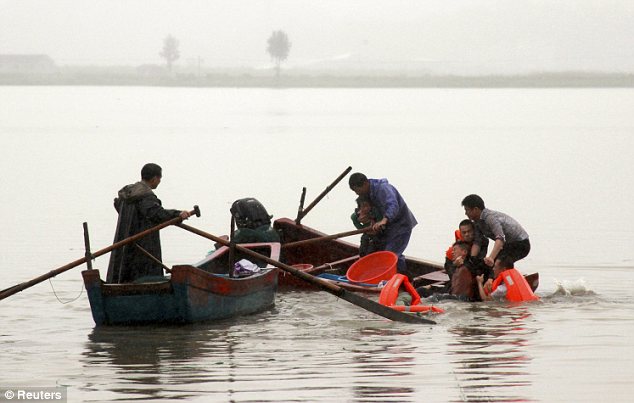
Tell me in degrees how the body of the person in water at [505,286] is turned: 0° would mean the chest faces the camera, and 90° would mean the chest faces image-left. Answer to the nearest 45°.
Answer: approximately 90°

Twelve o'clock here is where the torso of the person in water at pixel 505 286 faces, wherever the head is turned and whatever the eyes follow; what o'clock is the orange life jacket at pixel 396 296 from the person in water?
The orange life jacket is roughly at 11 o'clock from the person in water.

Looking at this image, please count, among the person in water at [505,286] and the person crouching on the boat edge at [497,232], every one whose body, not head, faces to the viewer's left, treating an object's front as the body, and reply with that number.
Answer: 2

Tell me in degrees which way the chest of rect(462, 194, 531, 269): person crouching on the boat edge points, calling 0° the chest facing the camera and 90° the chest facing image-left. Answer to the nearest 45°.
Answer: approximately 90°
